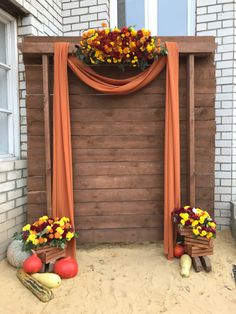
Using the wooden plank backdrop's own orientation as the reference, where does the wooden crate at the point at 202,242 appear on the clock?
The wooden crate is roughly at 10 o'clock from the wooden plank backdrop.

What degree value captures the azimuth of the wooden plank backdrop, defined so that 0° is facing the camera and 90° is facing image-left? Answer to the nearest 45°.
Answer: approximately 0°

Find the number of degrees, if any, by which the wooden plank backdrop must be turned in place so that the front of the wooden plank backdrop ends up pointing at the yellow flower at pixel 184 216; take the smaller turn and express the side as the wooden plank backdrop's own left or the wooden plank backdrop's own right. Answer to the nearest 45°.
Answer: approximately 45° to the wooden plank backdrop's own left

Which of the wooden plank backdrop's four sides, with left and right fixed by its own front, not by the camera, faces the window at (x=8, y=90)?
right
